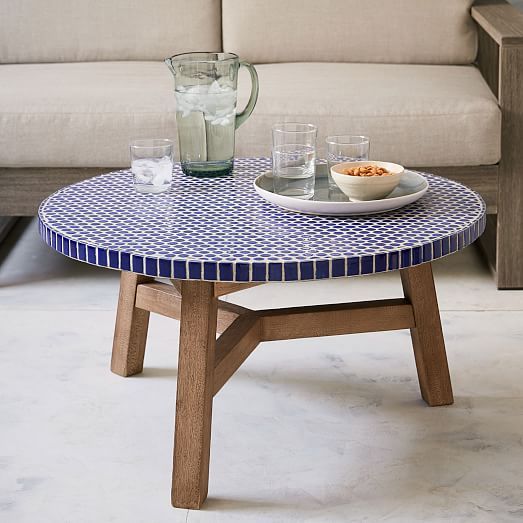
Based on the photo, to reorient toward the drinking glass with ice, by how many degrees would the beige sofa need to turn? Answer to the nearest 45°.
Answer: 0° — it already faces it

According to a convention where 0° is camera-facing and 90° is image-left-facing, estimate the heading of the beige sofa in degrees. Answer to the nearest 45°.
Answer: approximately 0°

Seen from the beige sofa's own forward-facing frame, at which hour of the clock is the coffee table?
The coffee table is roughly at 12 o'clock from the beige sofa.

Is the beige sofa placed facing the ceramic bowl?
yes

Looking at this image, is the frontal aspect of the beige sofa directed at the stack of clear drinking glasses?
yes

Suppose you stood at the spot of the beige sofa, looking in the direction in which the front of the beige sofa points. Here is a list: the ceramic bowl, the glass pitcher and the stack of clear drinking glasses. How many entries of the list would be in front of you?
3

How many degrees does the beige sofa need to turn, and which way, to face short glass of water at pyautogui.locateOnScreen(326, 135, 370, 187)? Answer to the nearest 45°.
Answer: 0° — it already faces it
